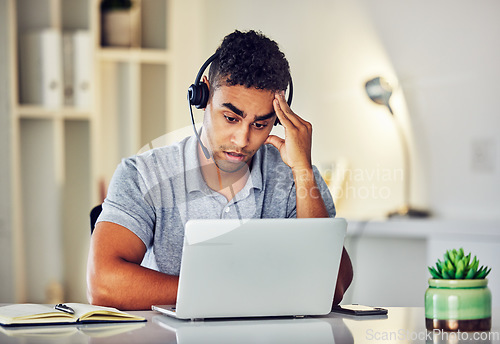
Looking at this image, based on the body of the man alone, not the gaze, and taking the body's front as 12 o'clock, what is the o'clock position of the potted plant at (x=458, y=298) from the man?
The potted plant is roughly at 11 o'clock from the man.

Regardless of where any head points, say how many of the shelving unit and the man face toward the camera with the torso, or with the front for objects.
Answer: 2

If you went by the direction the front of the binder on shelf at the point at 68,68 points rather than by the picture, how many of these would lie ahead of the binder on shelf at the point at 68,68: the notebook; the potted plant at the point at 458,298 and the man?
3

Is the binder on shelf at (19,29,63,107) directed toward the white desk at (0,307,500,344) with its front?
yes

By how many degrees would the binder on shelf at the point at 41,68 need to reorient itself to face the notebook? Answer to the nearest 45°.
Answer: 0° — it already faces it

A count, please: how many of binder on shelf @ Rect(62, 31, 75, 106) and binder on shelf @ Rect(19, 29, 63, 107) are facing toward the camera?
2

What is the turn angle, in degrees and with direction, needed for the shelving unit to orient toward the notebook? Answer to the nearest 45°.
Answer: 0° — it already faces it
